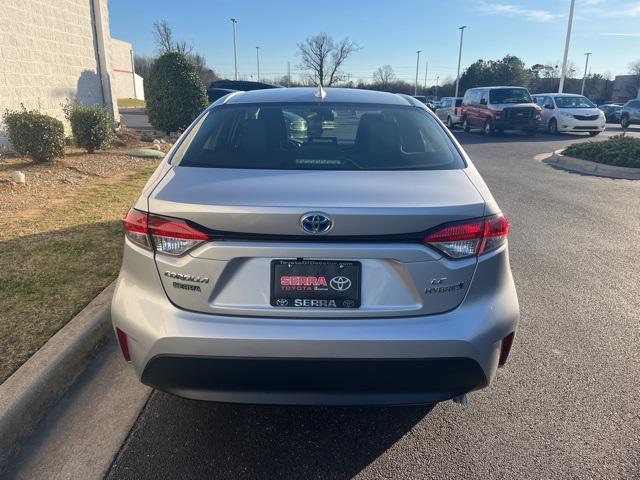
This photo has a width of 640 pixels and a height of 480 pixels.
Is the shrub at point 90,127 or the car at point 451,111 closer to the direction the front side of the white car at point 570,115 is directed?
the shrub

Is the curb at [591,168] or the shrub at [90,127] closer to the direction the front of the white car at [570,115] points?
the curb

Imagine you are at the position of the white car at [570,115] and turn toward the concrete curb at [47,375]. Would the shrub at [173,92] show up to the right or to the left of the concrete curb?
right

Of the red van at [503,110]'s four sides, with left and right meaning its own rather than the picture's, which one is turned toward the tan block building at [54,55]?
right

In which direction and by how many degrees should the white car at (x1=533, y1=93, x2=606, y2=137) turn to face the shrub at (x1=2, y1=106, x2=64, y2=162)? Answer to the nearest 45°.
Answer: approximately 90° to its right

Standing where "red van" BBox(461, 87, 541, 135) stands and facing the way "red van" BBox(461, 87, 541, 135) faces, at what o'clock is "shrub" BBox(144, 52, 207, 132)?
The shrub is roughly at 3 o'clock from the red van.

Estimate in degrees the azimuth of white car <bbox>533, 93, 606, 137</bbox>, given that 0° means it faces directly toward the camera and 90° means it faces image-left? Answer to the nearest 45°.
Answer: approximately 315°

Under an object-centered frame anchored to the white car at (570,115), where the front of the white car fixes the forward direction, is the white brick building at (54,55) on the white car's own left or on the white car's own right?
on the white car's own right

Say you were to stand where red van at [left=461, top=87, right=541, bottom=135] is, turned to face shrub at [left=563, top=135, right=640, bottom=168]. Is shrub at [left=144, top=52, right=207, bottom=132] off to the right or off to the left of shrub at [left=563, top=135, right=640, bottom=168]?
right

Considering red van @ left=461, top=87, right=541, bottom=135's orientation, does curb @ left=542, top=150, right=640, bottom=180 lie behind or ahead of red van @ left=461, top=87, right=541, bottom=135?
ahead

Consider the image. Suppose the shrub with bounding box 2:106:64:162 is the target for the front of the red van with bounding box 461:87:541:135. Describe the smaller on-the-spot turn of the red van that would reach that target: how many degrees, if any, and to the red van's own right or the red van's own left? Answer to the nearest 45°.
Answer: approximately 90° to the red van's own right
